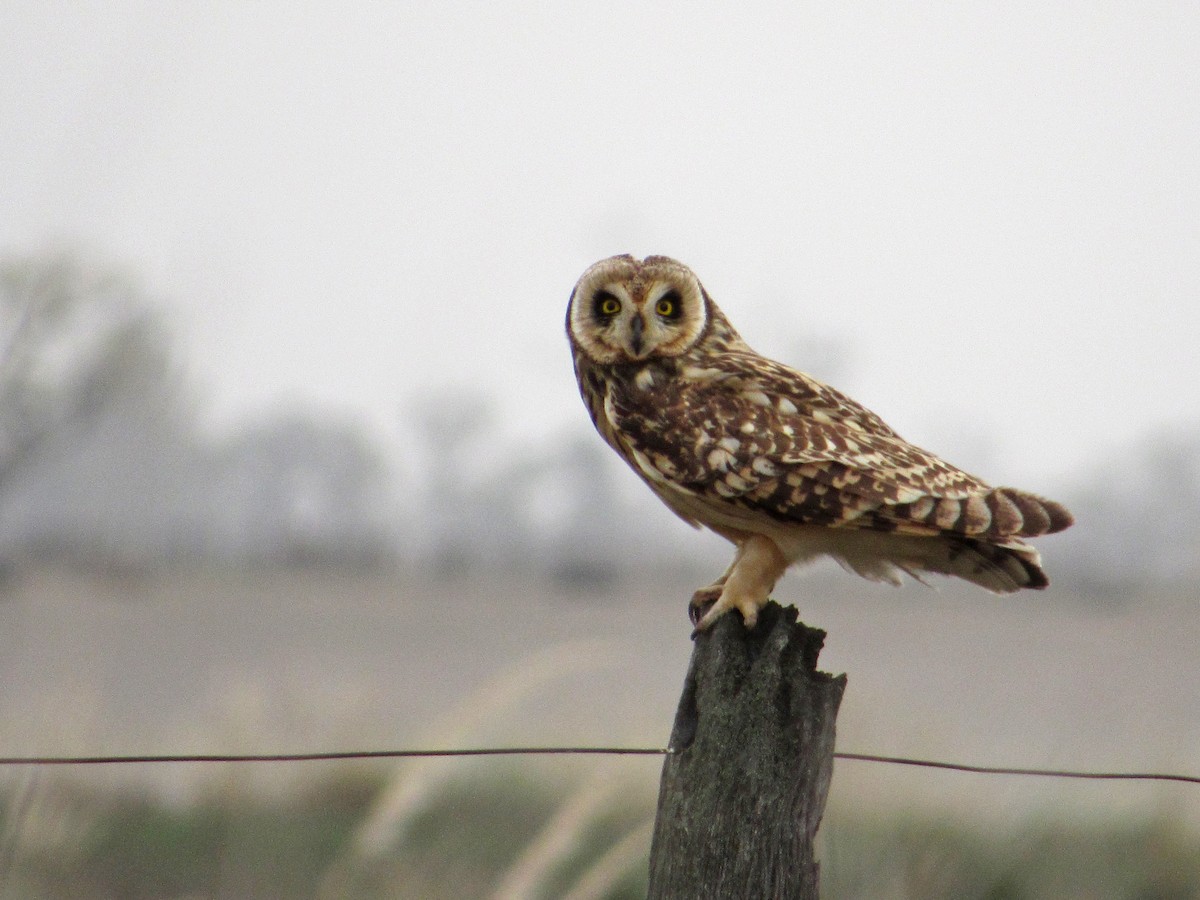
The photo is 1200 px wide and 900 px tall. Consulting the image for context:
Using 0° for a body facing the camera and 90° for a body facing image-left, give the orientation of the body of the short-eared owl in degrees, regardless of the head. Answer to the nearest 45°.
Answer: approximately 90°
